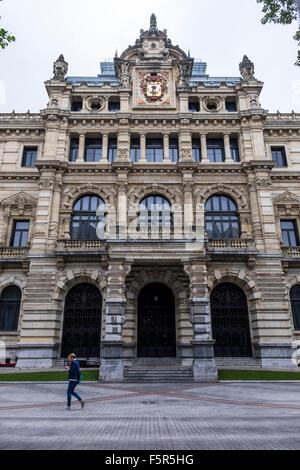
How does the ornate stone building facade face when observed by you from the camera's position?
facing the viewer
